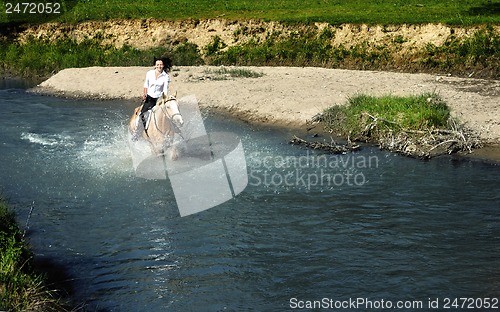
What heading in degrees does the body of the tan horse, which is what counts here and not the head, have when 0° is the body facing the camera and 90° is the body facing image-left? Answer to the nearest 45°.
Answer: approximately 315°

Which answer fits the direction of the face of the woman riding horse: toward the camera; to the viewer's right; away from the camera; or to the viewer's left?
toward the camera
